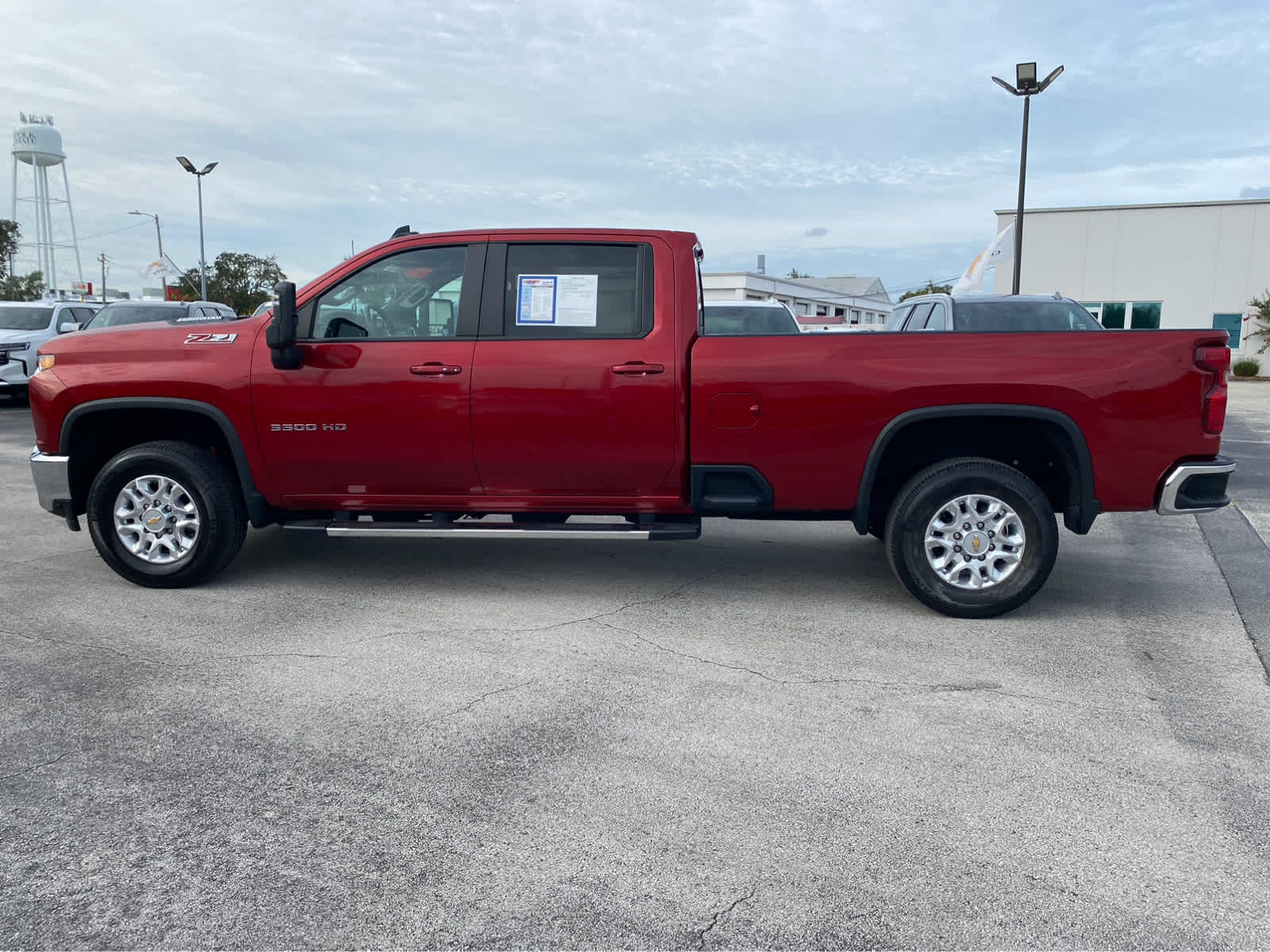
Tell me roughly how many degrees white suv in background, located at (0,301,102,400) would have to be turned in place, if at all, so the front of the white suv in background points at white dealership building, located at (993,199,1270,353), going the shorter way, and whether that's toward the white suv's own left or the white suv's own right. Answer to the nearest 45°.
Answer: approximately 135° to the white suv's own left

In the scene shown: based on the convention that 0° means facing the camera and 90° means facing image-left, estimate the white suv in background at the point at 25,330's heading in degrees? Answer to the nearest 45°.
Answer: approximately 45°

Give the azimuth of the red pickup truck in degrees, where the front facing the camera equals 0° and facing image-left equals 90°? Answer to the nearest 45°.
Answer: approximately 90°

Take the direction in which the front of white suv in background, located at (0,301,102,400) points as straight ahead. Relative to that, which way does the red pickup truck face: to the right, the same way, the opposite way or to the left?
to the right

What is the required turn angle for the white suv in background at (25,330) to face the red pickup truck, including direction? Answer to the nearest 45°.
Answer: approximately 45° to its left

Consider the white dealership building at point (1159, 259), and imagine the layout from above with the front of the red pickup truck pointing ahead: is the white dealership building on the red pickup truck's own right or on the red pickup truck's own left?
on the red pickup truck's own right

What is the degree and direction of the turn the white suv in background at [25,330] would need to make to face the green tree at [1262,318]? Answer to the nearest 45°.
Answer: approximately 135° to its left

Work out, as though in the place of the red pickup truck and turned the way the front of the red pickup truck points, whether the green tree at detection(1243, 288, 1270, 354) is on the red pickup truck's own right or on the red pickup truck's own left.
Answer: on the red pickup truck's own right

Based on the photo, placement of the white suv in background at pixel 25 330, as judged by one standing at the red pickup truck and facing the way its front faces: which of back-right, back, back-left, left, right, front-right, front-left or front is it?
front-right

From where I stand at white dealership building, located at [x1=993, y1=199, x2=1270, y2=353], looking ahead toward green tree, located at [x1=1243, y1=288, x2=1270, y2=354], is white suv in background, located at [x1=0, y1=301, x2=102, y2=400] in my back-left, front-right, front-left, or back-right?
back-right
